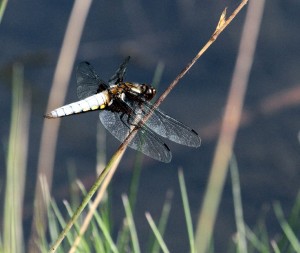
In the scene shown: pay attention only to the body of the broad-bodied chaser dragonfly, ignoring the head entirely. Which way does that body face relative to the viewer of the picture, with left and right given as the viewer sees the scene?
facing to the right of the viewer
